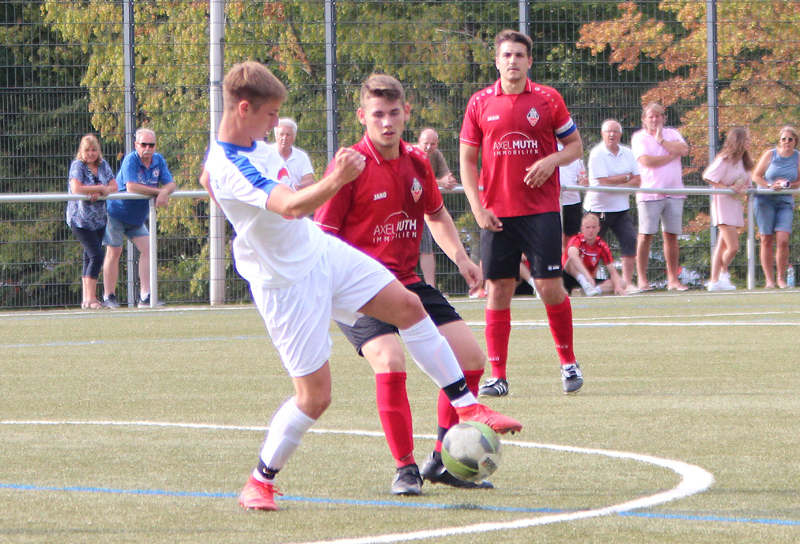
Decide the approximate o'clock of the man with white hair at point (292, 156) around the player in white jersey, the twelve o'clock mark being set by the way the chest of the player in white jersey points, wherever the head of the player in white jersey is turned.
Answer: The man with white hair is roughly at 9 o'clock from the player in white jersey.

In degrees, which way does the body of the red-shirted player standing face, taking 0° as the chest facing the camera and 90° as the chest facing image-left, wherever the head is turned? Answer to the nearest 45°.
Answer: approximately 0°

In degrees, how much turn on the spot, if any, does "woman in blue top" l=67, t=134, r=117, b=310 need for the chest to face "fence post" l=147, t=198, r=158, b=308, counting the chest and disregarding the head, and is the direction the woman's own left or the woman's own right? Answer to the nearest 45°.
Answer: approximately 45° to the woman's own left

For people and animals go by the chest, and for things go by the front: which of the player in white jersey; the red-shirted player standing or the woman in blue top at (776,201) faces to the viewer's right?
the player in white jersey

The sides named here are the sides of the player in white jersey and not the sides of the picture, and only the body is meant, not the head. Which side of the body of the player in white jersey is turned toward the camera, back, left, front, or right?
right
